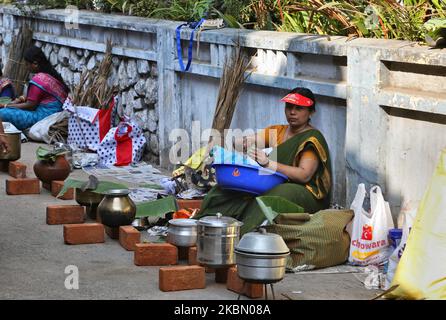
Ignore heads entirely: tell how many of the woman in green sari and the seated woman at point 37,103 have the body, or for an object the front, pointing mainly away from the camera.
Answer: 0

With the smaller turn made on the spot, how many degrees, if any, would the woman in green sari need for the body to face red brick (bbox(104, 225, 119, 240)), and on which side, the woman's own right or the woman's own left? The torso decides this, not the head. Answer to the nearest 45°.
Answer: approximately 45° to the woman's own right

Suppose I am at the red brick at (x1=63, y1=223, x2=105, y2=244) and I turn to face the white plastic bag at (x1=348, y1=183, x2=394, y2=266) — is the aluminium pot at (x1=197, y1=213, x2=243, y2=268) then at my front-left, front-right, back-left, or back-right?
front-right

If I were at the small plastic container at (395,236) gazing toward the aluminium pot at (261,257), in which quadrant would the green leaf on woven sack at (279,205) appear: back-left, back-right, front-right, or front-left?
front-right

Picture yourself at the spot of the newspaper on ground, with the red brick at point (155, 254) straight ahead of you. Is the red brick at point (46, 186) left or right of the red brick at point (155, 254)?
right

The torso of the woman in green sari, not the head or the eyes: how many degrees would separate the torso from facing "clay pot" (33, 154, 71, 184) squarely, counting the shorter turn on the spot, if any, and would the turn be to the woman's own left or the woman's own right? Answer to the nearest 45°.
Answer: approximately 90° to the woman's own right

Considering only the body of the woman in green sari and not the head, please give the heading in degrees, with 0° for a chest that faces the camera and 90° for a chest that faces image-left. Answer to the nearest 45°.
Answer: approximately 45°

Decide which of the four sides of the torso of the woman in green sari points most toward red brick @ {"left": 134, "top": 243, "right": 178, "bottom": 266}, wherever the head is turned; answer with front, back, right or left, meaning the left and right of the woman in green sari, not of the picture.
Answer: front

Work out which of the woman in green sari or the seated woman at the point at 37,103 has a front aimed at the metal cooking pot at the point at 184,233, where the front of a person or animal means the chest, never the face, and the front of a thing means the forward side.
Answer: the woman in green sari

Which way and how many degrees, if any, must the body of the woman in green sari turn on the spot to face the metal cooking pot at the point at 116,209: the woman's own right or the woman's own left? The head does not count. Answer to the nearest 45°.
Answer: approximately 45° to the woman's own right
